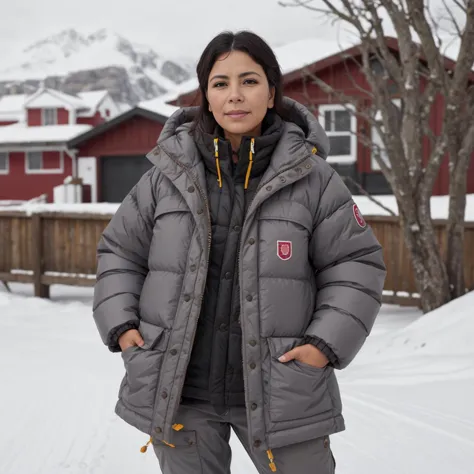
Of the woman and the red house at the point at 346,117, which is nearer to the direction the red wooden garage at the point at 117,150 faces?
the woman

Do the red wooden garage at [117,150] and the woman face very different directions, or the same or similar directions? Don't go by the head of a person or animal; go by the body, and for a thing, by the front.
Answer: same or similar directions

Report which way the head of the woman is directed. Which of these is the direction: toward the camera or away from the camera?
toward the camera

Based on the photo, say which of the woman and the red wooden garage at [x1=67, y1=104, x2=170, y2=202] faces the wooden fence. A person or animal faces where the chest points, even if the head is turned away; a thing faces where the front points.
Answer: the red wooden garage

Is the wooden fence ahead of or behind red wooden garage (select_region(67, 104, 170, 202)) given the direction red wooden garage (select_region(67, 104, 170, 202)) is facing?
ahead

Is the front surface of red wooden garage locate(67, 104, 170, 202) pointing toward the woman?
yes

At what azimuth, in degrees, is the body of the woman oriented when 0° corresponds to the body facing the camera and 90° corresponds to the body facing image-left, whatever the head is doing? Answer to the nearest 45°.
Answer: approximately 0°

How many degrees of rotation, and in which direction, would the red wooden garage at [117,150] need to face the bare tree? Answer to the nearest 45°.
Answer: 0° — it already faces it

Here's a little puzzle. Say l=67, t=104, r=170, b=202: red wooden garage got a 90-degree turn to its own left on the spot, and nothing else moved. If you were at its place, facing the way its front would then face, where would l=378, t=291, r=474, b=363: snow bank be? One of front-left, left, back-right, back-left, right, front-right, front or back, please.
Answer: right

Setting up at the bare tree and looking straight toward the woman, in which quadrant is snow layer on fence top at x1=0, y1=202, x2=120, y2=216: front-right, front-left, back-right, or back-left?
front-right

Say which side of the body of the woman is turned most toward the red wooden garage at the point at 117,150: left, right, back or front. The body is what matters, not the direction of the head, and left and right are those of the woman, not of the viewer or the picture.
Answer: back

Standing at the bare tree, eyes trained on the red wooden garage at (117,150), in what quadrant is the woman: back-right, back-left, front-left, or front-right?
back-left

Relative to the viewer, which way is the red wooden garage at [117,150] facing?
toward the camera

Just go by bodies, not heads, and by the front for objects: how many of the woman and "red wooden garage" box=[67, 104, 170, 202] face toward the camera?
2

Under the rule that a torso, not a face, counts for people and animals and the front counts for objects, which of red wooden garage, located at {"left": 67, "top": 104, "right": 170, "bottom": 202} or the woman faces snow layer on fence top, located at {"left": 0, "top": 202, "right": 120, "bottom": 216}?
the red wooden garage
